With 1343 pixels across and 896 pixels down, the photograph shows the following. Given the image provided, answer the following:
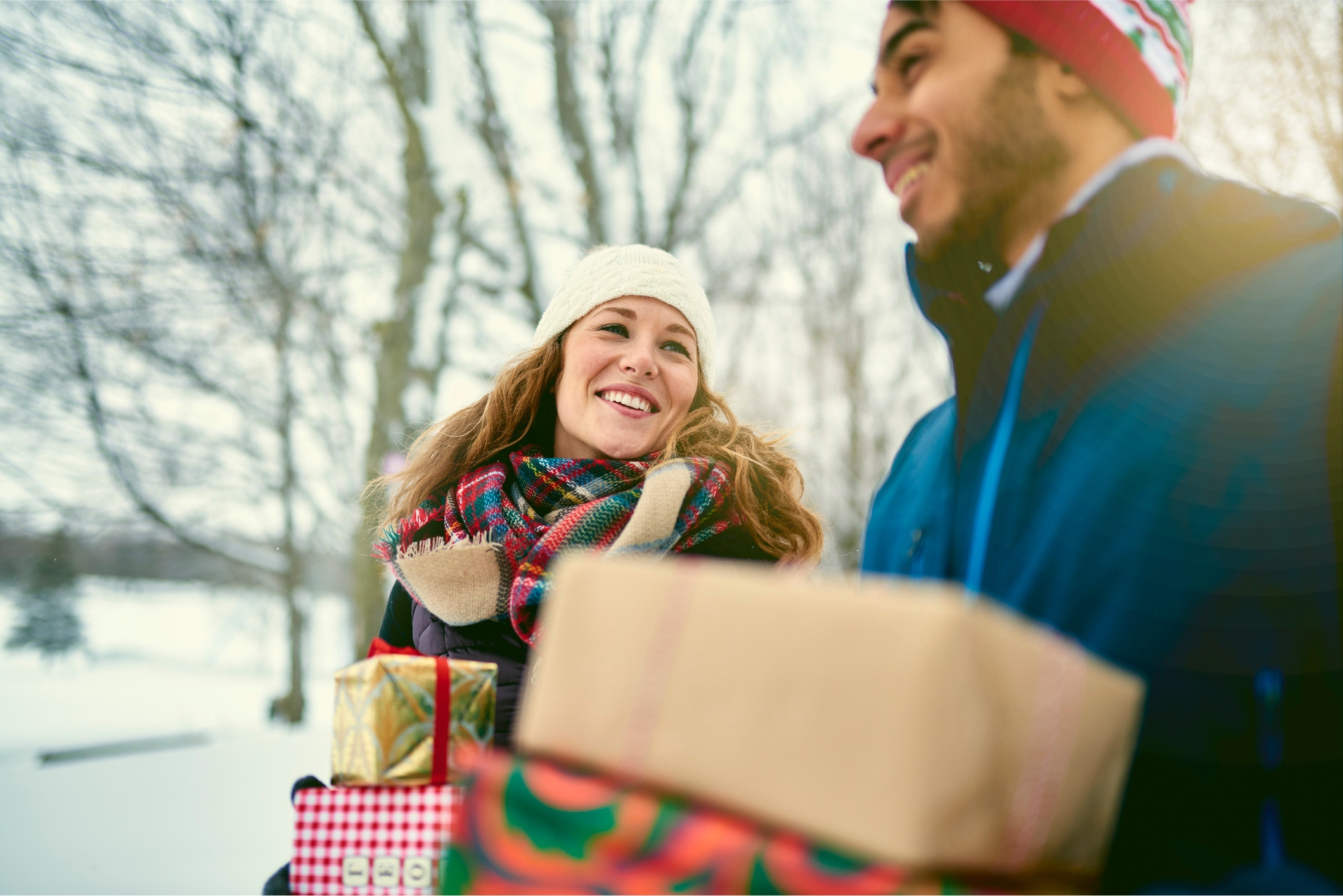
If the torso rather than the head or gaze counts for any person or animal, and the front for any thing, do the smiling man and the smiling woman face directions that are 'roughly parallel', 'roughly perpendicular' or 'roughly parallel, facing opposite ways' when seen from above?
roughly perpendicular

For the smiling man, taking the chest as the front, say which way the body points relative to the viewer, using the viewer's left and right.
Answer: facing the viewer and to the left of the viewer

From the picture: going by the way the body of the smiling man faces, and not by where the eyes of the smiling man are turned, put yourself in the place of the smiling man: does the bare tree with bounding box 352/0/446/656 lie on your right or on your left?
on your right

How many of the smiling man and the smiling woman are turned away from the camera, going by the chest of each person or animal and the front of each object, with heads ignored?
0

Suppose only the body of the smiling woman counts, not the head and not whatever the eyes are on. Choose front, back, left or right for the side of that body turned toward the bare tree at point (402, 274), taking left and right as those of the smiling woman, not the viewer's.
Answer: back

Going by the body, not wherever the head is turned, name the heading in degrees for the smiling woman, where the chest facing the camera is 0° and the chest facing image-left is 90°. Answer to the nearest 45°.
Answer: approximately 0°

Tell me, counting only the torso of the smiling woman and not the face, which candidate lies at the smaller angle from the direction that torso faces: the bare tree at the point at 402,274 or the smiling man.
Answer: the smiling man

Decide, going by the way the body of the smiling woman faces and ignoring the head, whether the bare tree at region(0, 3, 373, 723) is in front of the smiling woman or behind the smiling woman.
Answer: behind

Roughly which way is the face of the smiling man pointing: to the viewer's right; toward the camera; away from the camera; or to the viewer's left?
to the viewer's left

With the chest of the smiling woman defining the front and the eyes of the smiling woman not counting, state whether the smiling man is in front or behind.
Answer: in front

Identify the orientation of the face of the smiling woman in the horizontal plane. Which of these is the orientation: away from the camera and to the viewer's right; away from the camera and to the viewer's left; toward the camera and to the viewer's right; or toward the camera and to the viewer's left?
toward the camera and to the viewer's right
